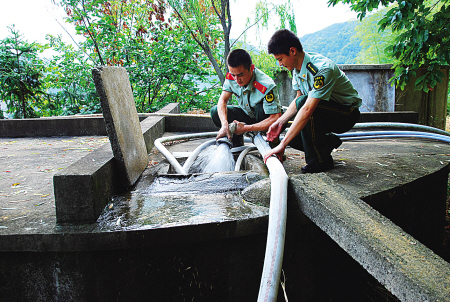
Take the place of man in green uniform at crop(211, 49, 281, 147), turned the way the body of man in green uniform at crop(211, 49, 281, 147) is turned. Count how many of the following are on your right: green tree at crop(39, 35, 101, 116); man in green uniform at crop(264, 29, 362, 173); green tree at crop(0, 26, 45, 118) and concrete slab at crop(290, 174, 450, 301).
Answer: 2

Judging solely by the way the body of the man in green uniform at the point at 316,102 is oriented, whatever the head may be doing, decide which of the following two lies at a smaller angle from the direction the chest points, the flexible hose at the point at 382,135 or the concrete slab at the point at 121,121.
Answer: the concrete slab

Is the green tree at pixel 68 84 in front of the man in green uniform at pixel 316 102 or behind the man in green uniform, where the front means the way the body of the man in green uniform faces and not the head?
in front

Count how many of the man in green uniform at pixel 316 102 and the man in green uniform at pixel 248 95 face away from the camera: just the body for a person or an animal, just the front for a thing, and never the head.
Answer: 0

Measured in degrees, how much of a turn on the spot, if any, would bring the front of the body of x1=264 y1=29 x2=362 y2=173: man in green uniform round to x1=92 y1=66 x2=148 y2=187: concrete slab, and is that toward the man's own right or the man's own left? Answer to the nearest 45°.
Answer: approximately 45° to the man's own left

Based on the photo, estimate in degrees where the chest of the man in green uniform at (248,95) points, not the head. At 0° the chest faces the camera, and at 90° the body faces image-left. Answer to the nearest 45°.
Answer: approximately 45°

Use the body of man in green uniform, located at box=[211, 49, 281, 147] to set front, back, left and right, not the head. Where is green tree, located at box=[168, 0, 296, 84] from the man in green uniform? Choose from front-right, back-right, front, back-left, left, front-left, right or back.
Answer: back-right

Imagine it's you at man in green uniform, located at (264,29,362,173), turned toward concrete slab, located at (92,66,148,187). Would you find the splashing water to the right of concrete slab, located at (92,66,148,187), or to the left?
right

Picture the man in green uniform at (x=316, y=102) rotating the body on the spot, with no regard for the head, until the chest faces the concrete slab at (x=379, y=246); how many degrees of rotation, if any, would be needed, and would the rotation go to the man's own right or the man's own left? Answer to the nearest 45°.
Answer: approximately 90° to the man's own left

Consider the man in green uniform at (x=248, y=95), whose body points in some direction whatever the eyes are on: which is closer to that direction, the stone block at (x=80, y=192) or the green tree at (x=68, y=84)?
the stone block

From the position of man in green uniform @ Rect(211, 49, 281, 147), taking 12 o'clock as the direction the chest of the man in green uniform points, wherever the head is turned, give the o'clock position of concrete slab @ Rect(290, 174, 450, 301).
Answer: The concrete slab is roughly at 10 o'clock from the man in green uniform.

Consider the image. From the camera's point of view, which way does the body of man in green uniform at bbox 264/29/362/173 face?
to the viewer's left
